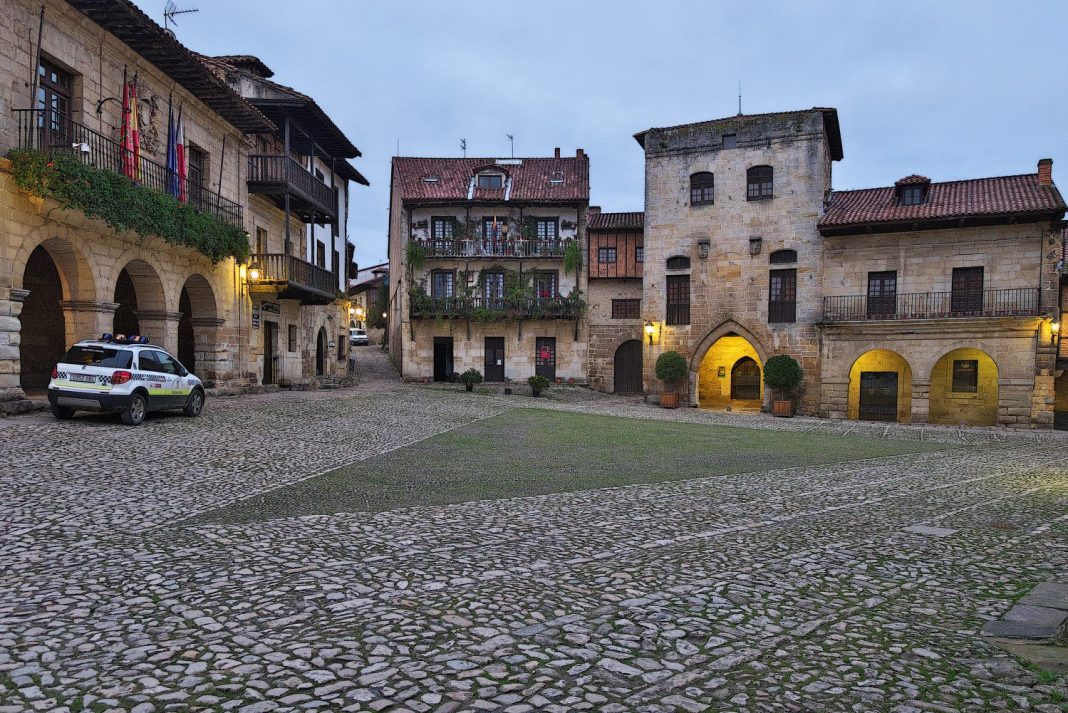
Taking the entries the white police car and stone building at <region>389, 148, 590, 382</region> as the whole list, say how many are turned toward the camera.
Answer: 1

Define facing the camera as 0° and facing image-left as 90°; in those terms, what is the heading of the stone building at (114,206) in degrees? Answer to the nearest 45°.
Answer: approximately 315°

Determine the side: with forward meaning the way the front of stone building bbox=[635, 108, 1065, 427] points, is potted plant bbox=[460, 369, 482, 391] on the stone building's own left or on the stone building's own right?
on the stone building's own right

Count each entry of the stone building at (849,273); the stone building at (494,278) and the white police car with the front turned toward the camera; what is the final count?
2

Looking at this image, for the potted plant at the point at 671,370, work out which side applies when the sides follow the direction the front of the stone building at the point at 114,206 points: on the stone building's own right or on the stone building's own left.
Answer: on the stone building's own left

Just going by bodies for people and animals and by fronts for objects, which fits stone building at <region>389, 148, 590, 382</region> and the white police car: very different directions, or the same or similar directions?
very different directions

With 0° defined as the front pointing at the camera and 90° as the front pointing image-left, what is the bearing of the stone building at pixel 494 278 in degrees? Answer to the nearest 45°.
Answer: approximately 0°

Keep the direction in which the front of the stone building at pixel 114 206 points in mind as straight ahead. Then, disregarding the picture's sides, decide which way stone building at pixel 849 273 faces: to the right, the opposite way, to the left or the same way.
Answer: to the right
